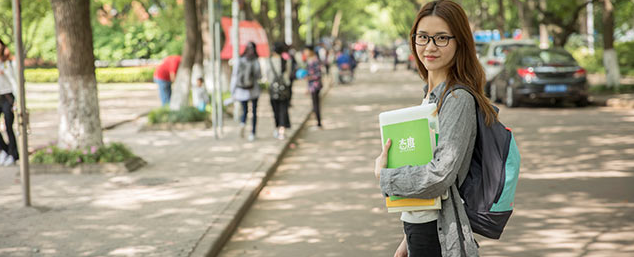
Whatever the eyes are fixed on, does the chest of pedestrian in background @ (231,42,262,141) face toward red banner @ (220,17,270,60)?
yes

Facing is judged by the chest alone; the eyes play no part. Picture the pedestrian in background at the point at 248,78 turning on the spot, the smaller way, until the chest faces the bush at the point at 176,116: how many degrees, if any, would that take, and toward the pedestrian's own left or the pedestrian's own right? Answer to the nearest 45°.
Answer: approximately 45° to the pedestrian's own left

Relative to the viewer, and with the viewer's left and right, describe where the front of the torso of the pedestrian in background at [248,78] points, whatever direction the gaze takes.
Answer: facing away from the viewer

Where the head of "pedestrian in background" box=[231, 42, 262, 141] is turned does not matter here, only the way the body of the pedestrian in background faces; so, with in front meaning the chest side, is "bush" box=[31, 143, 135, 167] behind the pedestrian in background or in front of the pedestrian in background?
behind

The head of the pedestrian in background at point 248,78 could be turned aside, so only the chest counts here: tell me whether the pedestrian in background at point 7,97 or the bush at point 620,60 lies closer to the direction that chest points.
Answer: the bush

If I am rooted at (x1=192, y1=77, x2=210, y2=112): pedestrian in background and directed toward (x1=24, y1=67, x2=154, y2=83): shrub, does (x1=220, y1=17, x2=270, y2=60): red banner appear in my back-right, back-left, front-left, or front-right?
front-right

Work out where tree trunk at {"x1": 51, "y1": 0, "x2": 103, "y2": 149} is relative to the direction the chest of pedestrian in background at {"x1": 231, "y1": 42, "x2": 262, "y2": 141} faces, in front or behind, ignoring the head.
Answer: behind

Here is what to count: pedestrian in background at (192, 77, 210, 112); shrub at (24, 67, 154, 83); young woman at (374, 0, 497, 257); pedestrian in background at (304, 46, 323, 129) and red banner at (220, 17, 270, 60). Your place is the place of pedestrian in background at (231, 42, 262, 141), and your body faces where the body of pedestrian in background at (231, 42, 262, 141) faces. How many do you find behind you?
1

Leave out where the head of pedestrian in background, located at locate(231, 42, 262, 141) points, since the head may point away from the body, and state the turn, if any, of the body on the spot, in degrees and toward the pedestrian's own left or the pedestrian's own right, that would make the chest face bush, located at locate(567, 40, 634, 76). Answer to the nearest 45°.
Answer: approximately 45° to the pedestrian's own right

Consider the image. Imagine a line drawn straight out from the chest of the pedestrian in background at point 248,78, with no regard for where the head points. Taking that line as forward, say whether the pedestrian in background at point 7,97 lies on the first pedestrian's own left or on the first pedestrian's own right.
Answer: on the first pedestrian's own left

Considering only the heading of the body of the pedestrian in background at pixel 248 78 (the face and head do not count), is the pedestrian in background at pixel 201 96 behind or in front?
in front

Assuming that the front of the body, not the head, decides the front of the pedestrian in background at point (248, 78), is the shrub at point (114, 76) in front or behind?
in front

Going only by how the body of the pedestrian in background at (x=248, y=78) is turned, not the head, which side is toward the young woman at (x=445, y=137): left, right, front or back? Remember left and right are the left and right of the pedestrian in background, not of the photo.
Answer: back

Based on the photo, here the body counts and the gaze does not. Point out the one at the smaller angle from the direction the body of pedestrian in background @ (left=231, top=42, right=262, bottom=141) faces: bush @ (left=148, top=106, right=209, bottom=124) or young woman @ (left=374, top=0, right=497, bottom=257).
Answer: the bush

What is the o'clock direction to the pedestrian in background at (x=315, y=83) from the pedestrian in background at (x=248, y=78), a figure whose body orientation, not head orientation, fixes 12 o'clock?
the pedestrian in background at (x=315, y=83) is roughly at 1 o'clock from the pedestrian in background at (x=248, y=78).
